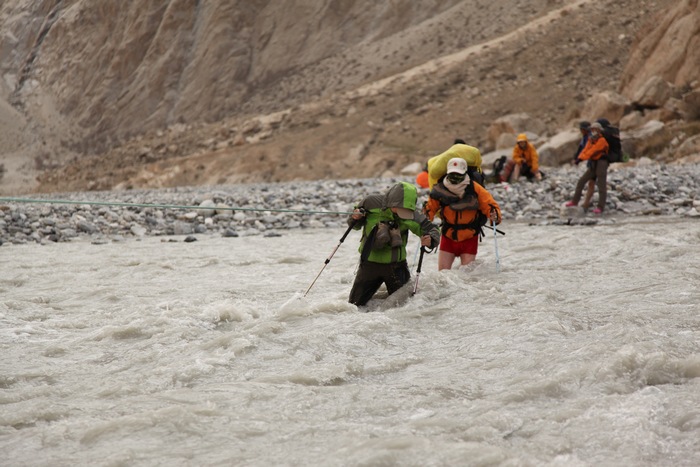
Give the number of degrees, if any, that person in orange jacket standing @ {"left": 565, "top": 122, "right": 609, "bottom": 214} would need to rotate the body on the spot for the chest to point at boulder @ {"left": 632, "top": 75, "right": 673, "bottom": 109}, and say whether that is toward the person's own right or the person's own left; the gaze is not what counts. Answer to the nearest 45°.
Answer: approximately 135° to the person's own right

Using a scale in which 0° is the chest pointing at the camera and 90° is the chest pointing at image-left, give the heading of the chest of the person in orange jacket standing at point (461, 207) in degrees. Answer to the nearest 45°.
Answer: approximately 0°

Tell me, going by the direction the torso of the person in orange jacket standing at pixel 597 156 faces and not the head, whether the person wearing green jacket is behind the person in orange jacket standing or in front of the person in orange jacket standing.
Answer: in front

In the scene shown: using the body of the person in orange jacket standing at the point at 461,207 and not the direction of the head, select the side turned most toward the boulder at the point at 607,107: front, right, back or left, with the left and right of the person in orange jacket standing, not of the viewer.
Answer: back

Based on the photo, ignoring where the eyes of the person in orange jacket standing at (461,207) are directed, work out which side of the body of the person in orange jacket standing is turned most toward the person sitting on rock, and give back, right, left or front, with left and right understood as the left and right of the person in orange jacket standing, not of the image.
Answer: back

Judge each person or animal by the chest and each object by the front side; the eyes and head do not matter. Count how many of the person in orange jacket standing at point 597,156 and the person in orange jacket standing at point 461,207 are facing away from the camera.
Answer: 0

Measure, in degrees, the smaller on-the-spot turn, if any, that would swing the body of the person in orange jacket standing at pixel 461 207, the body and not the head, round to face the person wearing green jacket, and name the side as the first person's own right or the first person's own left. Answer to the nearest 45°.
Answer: approximately 45° to the first person's own right

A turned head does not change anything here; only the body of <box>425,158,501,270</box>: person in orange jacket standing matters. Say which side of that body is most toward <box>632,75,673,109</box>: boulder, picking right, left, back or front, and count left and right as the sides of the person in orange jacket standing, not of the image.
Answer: back

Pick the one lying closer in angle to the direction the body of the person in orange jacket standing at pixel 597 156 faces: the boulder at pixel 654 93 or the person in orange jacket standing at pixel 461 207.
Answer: the person in orange jacket standing

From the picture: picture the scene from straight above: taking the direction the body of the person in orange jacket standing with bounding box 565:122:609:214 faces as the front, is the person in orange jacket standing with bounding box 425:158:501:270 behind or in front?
in front

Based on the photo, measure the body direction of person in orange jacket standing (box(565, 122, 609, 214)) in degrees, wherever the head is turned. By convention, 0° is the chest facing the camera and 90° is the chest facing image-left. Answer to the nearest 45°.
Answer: approximately 45°
